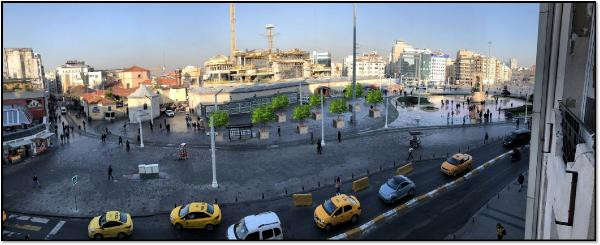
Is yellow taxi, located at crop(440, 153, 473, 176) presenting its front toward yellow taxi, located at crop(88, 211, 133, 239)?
yes

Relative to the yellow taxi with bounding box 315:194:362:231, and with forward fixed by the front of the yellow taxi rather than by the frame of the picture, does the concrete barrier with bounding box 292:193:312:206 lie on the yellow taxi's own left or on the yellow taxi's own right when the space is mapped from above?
on the yellow taxi's own right

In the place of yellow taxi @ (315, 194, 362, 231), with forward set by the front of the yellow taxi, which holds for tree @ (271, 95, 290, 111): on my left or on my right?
on my right

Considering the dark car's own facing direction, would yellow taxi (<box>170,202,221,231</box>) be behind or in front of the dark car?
in front

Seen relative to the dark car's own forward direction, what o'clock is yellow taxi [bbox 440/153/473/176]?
The yellow taxi is roughly at 11 o'clock from the dark car.

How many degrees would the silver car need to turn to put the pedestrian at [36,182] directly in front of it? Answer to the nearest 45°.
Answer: approximately 45° to its right

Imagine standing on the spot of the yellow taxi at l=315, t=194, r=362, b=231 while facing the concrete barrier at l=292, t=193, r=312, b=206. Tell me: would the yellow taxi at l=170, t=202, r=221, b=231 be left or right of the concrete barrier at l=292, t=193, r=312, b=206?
left

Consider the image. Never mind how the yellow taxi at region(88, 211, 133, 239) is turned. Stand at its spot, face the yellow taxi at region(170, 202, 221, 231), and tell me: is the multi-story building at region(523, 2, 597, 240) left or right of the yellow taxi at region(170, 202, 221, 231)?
right

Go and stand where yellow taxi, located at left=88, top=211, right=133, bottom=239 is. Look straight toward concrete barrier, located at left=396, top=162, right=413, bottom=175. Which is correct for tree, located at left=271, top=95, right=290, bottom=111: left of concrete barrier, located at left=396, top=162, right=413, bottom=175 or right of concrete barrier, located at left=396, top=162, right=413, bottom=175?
left
